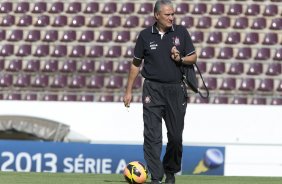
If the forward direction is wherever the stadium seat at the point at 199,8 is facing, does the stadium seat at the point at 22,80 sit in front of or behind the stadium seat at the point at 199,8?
in front

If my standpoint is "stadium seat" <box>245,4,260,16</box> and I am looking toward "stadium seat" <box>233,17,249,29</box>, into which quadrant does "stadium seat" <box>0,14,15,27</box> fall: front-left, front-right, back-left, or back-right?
front-right

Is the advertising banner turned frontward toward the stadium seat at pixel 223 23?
no

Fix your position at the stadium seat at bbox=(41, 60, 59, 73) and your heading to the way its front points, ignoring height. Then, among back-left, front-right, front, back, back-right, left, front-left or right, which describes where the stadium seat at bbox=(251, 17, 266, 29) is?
back-left

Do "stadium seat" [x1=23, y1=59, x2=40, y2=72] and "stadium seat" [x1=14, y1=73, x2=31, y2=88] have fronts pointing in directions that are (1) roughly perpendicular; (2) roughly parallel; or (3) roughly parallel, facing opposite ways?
roughly parallel

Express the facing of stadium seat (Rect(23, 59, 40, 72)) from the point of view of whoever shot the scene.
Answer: facing the viewer and to the left of the viewer

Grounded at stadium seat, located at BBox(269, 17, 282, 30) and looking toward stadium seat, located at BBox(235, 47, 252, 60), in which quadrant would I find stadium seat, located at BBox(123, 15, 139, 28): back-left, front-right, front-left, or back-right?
front-right

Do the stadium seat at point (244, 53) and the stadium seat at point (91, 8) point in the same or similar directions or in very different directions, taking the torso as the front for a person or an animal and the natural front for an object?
same or similar directions

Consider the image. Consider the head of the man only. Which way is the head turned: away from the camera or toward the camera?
toward the camera

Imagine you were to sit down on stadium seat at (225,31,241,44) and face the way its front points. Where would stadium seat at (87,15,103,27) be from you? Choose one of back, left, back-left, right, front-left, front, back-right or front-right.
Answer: front-right

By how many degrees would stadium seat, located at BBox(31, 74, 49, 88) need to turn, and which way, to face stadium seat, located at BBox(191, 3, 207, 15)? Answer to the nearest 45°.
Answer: approximately 135° to its left

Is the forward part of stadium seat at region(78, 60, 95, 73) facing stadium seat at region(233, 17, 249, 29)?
no

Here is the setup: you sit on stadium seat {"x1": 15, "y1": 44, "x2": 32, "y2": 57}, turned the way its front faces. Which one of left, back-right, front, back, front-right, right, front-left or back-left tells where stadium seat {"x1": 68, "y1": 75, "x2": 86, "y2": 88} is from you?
left

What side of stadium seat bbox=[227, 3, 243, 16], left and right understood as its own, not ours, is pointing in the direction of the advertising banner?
front

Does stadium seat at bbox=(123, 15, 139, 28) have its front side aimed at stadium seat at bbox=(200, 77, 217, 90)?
no

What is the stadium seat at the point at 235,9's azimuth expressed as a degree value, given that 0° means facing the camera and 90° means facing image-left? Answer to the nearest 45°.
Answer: approximately 45°

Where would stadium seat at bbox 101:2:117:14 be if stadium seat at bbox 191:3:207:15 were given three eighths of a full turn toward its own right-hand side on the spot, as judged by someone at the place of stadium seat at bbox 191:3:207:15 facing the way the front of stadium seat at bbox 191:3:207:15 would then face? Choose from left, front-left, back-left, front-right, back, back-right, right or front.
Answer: left

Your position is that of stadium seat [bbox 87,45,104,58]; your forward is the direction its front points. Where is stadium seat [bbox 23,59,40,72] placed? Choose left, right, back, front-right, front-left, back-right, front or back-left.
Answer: front-right
